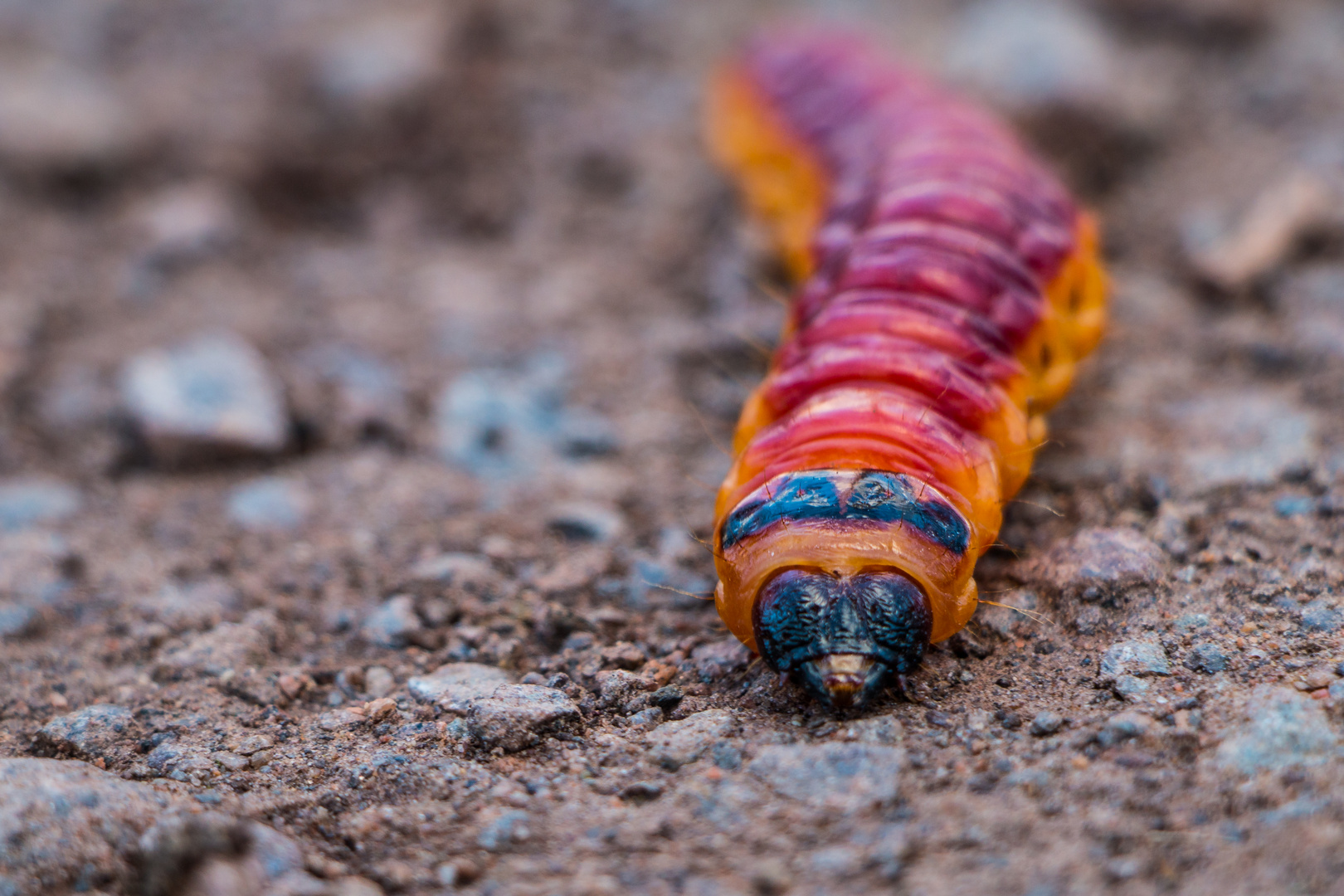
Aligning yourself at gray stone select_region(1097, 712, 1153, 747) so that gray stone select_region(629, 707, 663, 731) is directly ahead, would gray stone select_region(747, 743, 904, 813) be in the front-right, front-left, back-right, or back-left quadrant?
front-left

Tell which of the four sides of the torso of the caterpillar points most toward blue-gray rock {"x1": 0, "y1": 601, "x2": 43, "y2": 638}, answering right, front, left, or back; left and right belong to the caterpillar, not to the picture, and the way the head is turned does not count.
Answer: right

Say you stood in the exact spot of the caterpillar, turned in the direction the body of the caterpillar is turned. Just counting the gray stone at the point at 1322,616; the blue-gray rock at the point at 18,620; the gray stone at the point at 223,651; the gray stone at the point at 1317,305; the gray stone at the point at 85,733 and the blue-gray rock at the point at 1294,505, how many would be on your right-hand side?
3

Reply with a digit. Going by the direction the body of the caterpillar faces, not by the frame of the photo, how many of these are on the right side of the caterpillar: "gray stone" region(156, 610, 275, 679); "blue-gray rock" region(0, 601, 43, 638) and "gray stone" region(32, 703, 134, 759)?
3

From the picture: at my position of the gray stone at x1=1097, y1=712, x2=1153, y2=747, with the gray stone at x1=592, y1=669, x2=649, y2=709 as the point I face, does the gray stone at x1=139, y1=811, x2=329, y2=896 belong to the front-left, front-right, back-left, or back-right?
front-left

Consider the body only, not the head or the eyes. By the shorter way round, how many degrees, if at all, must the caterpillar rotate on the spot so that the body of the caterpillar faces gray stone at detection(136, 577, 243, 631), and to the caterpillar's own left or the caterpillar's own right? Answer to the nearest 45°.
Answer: approximately 90° to the caterpillar's own right

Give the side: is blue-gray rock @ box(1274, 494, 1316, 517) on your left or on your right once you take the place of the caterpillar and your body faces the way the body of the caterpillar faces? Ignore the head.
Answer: on your left

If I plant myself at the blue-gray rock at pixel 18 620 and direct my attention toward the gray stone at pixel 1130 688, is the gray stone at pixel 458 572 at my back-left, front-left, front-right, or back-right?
front-left

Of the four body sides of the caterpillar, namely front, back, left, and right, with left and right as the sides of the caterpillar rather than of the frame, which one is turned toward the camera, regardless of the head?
front
